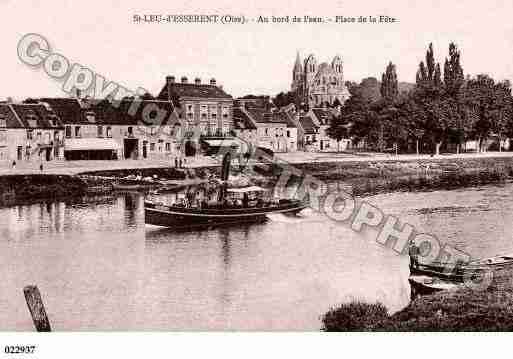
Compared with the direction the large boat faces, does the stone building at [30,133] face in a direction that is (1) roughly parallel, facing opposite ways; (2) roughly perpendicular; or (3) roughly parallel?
roughly perpendicular

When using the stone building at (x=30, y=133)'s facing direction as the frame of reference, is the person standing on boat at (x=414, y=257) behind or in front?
in front

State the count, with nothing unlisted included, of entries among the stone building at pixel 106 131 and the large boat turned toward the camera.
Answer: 1

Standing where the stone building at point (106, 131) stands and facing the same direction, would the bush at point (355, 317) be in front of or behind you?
in front
